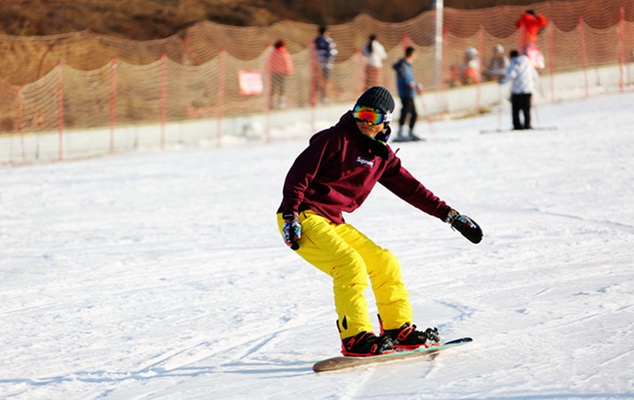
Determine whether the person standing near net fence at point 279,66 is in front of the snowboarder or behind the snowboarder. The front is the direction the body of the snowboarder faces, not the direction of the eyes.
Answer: behind

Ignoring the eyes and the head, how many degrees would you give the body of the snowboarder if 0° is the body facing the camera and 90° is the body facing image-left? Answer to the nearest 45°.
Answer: approximately 315°

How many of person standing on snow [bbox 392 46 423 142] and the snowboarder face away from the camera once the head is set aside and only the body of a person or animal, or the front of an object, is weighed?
0

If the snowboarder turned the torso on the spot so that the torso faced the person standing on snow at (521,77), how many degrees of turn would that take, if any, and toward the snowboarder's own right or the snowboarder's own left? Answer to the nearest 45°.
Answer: approximately 135° to the snowboarder's own left

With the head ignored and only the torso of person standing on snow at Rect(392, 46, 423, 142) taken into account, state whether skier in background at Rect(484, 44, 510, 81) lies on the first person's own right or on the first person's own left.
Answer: on the first person's own left
